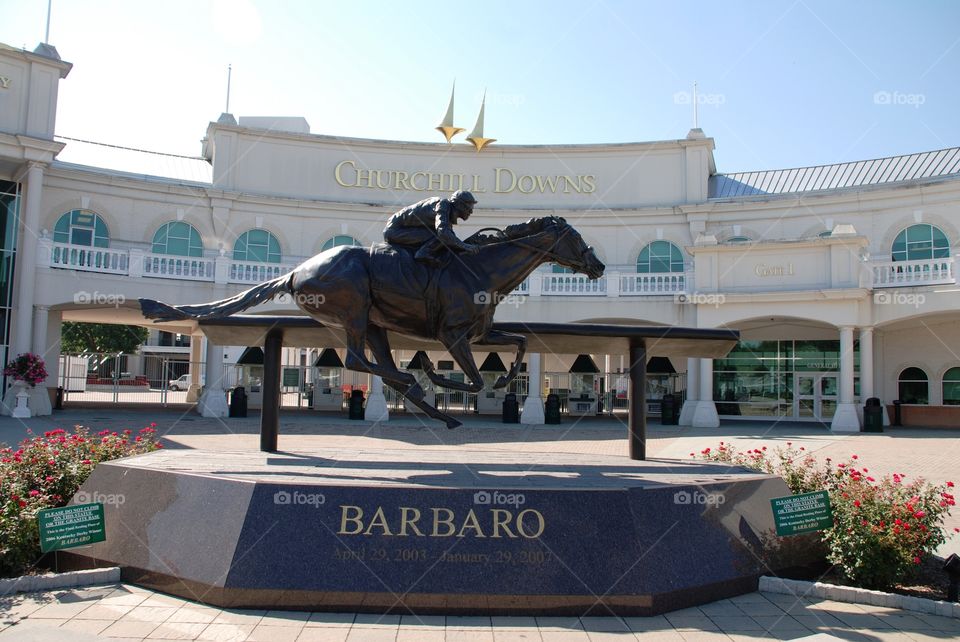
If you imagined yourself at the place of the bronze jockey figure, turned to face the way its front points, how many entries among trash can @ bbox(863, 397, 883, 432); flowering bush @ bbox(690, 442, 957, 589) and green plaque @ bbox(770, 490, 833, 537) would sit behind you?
0

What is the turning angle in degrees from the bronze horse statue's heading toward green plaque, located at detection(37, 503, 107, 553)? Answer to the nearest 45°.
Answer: approximately 180°

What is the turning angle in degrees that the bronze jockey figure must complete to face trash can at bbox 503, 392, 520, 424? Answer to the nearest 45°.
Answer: approximately 90° to its left

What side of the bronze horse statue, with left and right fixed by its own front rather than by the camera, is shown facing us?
right

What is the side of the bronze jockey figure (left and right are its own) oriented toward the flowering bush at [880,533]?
front

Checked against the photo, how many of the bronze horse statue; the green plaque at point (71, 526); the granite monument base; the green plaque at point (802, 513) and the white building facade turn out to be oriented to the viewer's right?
1

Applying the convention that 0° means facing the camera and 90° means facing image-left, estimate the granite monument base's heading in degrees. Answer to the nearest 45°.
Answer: approximately 0°

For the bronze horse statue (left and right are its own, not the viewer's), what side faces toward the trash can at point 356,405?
left

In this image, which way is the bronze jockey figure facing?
to the viewer's right

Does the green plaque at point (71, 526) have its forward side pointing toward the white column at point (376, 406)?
no

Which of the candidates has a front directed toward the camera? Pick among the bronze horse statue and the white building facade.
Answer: the white building facade

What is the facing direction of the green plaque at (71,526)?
toward the camera

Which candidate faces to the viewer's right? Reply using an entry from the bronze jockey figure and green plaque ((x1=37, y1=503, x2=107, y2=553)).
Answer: the bronze jockey figure

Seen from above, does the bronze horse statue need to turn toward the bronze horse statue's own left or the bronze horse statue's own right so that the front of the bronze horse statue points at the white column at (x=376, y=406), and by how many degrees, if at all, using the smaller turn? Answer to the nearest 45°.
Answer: approximately 90° to the bronze horse statue's own left

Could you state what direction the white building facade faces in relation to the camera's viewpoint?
facing the viewer

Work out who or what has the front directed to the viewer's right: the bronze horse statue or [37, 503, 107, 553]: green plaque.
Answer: the bronze horse statue

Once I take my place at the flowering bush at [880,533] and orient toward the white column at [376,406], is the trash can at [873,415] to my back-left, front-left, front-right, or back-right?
front-right

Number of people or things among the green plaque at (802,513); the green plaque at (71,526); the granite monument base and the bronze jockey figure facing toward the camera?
3

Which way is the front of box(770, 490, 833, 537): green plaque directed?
toward the camera
